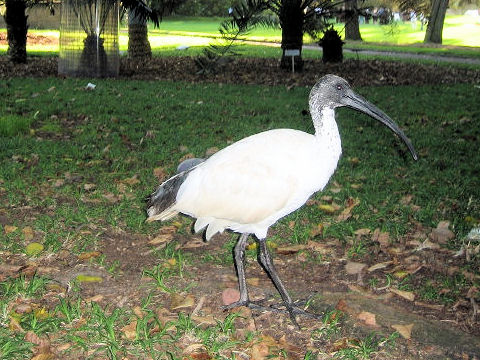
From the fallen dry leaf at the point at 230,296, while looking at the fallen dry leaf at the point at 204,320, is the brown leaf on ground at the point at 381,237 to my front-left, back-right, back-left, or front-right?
back-left

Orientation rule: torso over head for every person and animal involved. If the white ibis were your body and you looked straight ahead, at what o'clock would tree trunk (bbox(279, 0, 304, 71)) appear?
The tree trunk is roughly at 9 o'clock from the white ibis.

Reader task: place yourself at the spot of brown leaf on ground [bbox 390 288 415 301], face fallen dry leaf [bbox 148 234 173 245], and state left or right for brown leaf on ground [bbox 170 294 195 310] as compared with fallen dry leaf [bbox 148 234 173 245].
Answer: left

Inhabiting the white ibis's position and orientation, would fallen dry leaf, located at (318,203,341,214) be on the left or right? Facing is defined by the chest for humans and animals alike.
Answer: on its left

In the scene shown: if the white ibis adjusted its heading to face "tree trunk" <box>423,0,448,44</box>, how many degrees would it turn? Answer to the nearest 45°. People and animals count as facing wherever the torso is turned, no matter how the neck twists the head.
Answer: approximately 90° to its left

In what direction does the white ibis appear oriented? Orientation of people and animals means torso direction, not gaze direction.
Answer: to the viewer's right
